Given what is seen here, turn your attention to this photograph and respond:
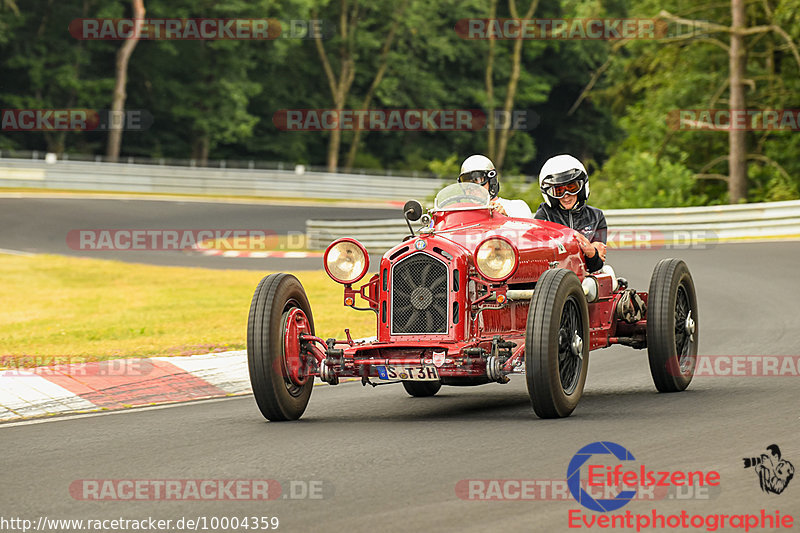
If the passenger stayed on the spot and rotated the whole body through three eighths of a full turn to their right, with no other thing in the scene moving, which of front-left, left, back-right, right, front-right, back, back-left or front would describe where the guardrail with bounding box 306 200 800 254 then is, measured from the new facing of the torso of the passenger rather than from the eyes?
front-right

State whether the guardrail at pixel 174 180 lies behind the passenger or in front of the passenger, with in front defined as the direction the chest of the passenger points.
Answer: behind

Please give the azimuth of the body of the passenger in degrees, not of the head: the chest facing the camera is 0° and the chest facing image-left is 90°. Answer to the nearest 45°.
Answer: approximately 0°
